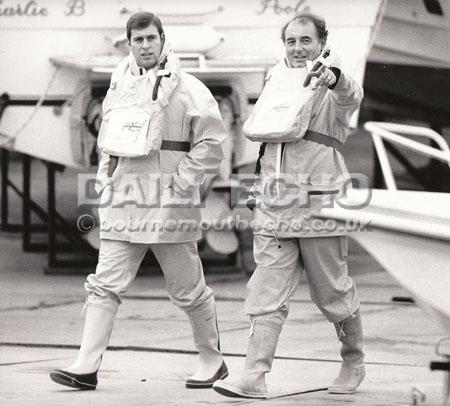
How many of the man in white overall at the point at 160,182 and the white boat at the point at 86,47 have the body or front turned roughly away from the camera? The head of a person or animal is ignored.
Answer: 1

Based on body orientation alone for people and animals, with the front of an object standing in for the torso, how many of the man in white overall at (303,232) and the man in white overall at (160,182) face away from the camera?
0

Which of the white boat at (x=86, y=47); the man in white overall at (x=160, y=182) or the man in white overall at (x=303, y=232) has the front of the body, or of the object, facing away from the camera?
the white boat

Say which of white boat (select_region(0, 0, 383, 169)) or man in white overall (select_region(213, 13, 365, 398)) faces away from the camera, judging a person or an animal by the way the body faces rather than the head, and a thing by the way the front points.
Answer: the white boat

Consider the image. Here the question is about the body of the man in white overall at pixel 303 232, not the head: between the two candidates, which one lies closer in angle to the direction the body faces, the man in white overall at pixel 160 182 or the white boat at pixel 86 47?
the man in white overall

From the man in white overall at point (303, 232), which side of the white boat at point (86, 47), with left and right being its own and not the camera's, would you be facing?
back

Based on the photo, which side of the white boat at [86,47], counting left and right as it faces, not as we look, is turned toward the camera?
back

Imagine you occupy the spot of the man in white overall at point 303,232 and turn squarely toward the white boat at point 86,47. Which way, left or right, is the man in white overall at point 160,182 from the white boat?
left

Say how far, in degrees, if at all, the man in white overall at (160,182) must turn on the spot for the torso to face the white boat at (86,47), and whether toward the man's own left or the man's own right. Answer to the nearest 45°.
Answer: approximately 135° to the man's own right

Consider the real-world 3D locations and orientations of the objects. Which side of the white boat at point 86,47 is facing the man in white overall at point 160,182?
back
